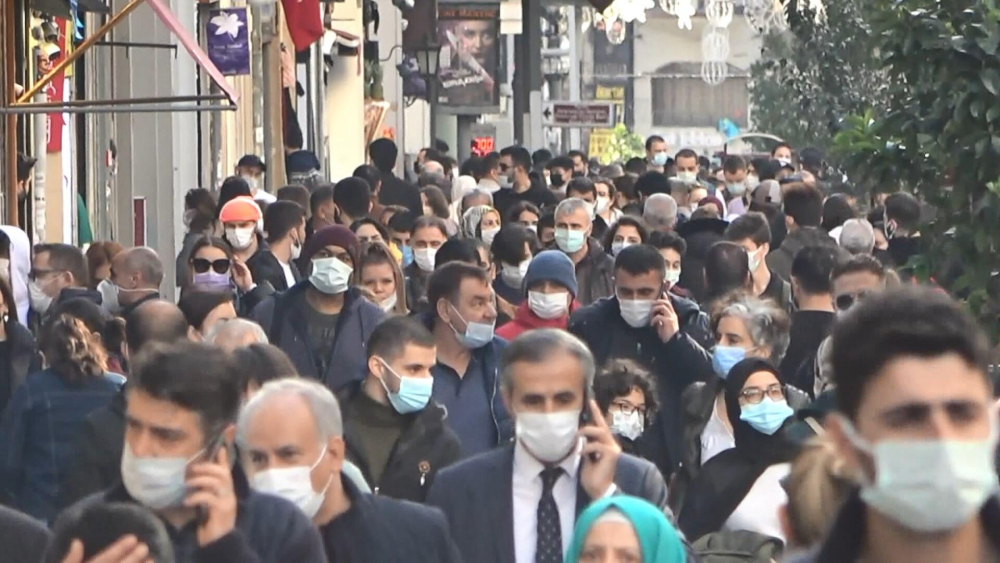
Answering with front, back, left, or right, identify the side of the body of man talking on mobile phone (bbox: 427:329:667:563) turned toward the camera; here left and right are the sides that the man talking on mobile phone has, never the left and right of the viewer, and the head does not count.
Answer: front

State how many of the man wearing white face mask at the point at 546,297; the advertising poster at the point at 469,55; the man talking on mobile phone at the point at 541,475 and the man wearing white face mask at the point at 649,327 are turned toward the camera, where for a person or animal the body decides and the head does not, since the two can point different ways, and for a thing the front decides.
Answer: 4

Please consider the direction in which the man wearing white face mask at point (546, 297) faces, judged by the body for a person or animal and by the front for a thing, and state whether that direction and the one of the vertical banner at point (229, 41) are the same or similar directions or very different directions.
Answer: same or similar directions

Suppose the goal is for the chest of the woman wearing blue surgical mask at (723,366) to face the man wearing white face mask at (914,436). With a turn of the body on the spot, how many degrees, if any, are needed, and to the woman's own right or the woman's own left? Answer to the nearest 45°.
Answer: approximately 45° to the woman's own left

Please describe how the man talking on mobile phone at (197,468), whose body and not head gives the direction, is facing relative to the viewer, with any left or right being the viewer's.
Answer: facing the viewer and to the left of the viewer

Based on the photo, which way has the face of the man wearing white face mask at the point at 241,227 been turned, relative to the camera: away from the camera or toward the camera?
toward the camera

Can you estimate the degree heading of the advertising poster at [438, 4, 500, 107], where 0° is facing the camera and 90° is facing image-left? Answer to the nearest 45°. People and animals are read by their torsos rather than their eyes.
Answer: approximately 0°

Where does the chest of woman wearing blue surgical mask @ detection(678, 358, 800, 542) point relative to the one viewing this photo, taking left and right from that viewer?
facing the viewer and to the right of the viewer

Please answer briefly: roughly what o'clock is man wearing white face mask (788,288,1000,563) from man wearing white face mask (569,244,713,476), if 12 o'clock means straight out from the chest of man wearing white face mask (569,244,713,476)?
man wearing white face mask (788,288,1000,563) is roughly at 12 o'clock from man wearing white face mask (569,244,713,476).

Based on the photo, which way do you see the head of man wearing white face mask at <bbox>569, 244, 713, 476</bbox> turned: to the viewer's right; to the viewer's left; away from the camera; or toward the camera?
toward the camera

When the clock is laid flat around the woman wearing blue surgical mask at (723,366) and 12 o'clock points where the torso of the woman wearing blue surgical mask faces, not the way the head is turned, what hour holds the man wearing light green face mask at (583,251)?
The man wearing light green face mask is roughly at 4 o'clock from the woman wearing blue surgical mask.

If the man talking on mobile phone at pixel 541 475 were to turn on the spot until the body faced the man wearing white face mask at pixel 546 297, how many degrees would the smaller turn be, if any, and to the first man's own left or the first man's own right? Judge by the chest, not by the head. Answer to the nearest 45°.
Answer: approximately 180°

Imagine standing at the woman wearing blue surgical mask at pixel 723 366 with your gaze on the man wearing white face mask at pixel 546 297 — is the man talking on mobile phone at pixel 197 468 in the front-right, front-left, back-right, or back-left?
back-left

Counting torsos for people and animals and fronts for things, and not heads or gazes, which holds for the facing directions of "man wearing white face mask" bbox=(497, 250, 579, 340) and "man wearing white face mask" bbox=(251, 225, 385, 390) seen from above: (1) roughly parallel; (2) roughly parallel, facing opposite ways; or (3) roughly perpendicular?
roughly parallel
